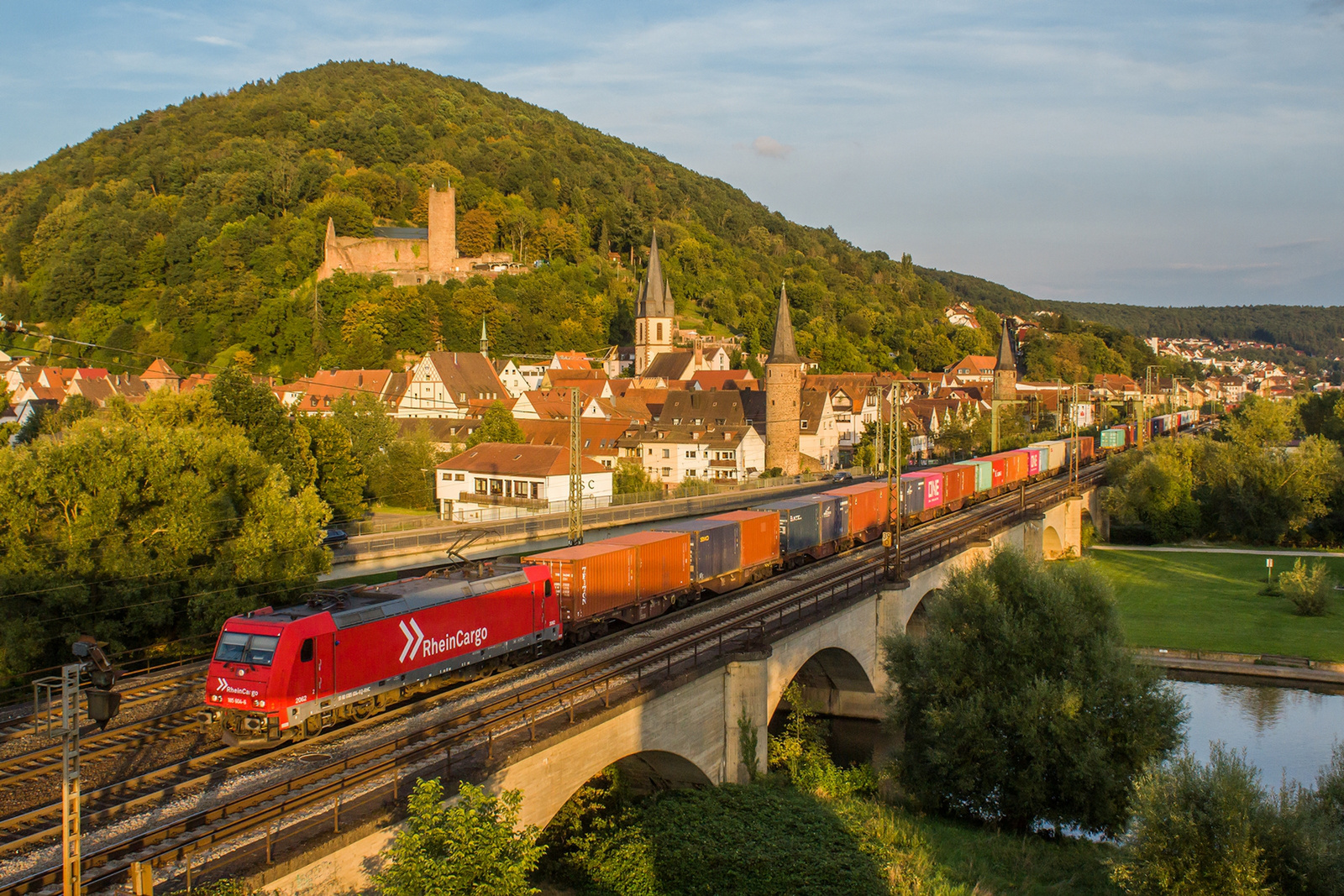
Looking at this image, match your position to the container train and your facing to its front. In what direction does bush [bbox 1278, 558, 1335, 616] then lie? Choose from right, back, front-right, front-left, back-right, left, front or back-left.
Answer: back

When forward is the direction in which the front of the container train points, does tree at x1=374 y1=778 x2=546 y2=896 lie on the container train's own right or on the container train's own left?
on the container train's own left

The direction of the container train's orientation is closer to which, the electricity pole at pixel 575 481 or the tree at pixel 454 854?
the tree

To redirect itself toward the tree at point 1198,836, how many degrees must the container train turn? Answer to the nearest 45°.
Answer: approximately 135° to its left

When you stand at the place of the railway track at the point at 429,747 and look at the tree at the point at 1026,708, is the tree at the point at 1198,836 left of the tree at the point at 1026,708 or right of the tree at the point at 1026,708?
right

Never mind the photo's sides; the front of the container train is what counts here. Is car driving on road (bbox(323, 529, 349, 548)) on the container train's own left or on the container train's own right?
on the container train's own right

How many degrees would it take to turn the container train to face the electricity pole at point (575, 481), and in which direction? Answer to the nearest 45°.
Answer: approximately 135° to its right

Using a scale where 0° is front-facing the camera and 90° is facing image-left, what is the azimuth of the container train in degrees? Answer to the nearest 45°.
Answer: approximately 45°

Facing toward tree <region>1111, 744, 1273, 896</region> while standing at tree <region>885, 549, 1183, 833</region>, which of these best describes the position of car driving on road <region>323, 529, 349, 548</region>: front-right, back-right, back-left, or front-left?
back-right
